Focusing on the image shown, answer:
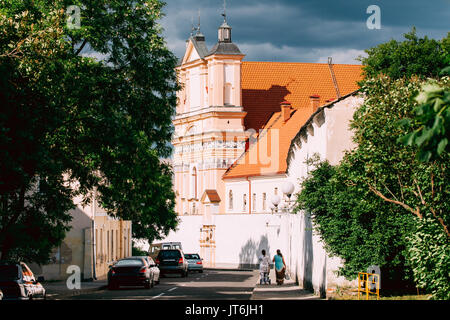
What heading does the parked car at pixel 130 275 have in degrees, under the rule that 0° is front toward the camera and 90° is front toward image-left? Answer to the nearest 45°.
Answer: approximately 180°

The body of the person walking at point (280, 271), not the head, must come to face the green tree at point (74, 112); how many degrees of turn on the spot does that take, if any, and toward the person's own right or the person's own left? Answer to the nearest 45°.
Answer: approximately 135° to the person's own left

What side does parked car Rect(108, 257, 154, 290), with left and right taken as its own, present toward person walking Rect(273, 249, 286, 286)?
right

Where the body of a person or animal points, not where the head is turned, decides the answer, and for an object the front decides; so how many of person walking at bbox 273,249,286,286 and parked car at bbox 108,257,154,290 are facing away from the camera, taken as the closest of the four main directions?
2

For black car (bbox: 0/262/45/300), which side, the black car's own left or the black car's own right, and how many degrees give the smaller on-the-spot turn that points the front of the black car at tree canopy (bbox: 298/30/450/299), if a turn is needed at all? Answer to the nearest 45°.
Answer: approximately 45° to the black car's own right

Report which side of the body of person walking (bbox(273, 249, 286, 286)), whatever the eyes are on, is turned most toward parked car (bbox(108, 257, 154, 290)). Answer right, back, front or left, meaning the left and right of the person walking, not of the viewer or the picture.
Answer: left

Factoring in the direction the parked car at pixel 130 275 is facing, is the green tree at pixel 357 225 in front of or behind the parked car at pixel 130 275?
behind

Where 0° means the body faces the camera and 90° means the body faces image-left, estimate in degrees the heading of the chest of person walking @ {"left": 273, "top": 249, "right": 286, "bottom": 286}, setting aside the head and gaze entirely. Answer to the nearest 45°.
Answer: approximately 180°
